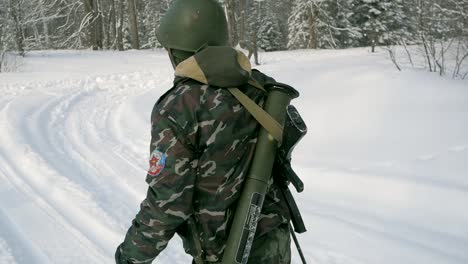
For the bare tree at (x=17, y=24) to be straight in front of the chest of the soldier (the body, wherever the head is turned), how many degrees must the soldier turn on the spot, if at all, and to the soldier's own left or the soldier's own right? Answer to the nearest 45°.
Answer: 0° — they already face it

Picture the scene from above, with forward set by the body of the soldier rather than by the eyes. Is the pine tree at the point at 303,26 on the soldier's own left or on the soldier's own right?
on the soldier's own right

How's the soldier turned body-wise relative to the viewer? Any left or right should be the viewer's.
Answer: facing away from the viewer and to the left of the viewer

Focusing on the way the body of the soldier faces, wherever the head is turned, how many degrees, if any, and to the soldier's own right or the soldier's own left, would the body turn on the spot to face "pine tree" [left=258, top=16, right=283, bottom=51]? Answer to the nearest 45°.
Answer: approximately 45° to the soldier's own right

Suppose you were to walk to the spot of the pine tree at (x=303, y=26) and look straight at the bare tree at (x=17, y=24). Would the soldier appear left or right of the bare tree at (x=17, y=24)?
left
